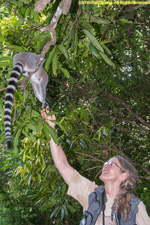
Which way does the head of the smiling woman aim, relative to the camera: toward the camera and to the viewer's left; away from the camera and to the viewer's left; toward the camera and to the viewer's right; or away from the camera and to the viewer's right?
toward the camera and to the viewer's left

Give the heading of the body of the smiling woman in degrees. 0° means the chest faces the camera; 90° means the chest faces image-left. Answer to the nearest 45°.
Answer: approximately 45°
